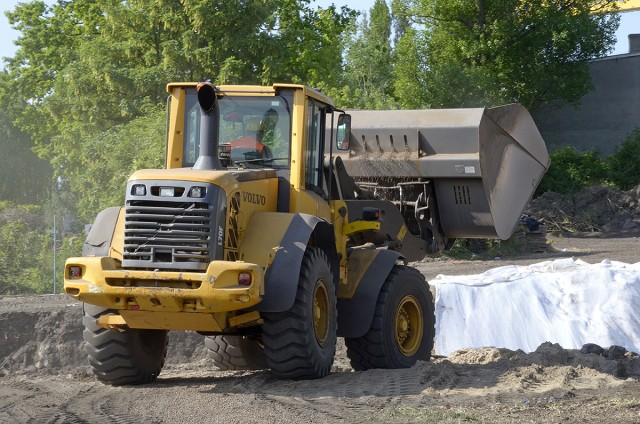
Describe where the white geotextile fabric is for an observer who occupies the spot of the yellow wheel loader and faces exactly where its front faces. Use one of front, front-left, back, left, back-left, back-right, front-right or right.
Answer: front

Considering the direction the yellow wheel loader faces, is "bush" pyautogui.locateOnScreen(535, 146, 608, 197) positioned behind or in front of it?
in front

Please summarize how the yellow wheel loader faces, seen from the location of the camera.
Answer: facing away from the viewer and to the right of the viewer

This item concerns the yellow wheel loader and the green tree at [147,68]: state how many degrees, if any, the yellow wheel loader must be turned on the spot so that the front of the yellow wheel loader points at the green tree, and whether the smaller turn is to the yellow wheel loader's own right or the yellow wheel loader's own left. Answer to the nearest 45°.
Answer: approximately 45° to the yellow wheel loader's own left

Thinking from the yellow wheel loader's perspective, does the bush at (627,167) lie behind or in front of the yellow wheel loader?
in front

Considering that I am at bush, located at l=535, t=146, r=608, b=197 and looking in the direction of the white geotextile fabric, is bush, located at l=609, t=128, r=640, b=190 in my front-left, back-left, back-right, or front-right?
back-left

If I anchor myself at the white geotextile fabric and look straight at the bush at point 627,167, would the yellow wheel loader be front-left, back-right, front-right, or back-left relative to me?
back-left
